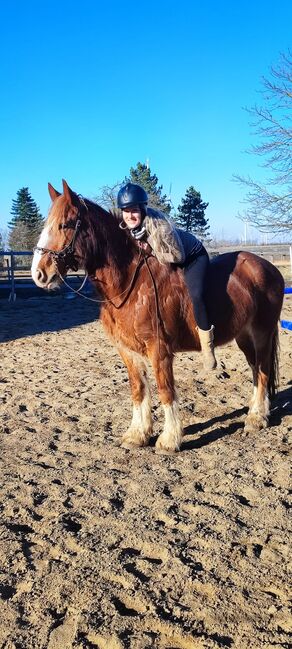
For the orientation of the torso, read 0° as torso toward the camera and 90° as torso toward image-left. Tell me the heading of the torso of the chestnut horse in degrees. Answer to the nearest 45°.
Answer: approximately 45°

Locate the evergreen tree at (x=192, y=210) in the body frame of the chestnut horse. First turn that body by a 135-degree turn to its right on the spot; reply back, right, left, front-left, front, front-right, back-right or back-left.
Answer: front
